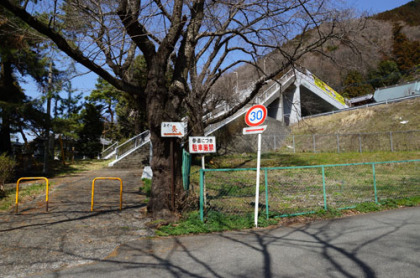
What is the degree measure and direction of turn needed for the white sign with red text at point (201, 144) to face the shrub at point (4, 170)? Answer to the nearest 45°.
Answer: approximately 135° to its right

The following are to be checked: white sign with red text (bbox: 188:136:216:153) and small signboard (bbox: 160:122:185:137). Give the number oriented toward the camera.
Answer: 2

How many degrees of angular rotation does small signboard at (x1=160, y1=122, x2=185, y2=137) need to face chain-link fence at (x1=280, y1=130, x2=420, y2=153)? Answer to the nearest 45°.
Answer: approximately 135° to its left

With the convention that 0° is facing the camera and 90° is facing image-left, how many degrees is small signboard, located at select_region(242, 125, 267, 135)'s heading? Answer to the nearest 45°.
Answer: approximately 0°

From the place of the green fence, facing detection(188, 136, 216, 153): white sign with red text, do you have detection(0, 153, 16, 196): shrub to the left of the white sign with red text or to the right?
right

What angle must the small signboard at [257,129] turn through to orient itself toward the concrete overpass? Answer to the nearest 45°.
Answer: approximately 180°

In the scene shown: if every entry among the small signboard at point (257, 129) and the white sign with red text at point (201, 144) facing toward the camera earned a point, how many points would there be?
2

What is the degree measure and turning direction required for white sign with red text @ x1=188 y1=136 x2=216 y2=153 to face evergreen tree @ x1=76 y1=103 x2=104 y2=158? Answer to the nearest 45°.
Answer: approximately 135° to its right

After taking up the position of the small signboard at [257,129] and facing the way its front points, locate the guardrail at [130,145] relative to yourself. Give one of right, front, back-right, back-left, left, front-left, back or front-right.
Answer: back-right

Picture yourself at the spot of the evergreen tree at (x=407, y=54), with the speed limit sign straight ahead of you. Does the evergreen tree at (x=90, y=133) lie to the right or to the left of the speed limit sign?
right
